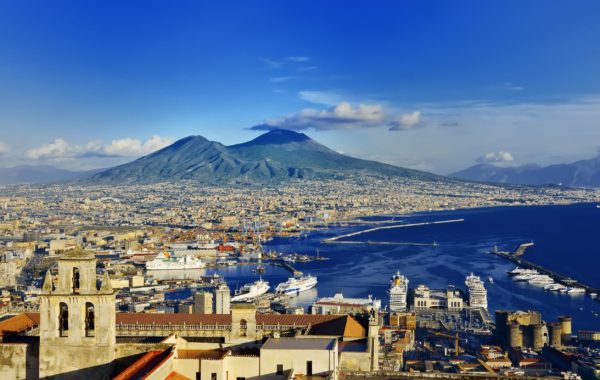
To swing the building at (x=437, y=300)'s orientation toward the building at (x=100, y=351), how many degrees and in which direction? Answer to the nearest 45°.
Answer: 0° — it already faces it

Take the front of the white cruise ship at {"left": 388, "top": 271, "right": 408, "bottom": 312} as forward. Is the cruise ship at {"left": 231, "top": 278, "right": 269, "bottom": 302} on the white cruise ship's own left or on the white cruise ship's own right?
on the white cruise ship's own left

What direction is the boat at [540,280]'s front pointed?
to the viewer's left

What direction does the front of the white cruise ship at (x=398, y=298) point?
away from the camera

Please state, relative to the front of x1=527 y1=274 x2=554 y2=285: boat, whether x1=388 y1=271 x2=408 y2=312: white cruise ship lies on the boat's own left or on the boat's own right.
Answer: on the boat's own left

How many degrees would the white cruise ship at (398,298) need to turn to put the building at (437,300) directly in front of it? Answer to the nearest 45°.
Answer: approximately 90° to its right

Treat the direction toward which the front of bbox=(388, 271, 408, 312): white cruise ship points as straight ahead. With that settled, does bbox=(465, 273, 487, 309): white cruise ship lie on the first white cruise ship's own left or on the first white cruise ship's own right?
on the first white cruise ship's own right
